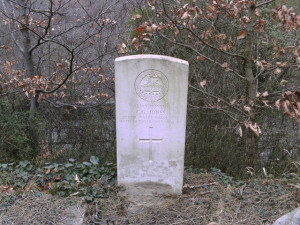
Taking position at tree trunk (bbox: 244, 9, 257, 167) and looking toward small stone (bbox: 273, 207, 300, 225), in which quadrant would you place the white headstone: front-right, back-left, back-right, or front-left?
front-right

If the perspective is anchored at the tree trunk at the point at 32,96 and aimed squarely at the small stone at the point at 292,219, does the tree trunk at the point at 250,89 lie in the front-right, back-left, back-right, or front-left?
front-left

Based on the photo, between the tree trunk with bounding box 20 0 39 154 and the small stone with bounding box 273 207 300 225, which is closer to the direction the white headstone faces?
the small stone

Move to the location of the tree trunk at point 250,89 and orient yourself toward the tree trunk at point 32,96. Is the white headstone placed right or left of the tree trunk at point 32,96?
left

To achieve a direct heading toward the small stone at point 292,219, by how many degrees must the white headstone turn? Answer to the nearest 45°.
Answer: approximately 45° to its left

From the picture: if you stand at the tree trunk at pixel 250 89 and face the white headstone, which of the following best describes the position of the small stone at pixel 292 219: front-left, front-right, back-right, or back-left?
front-left

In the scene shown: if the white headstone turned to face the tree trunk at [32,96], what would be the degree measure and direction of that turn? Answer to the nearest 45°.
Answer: approximately 135° to its right

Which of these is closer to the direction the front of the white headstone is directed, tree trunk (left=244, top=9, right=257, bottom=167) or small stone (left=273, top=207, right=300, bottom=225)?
the small stone

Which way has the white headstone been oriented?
toward the camera

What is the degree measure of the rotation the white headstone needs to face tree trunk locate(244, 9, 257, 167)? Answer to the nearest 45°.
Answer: approximately 135° to its left
